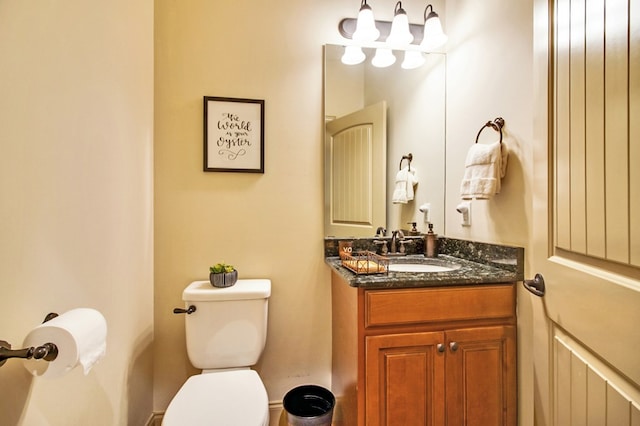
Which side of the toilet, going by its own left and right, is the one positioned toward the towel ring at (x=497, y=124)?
left

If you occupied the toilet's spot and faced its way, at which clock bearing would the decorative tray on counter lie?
The decorative tray on counter is roughly at 10 o'clock from the toilet.

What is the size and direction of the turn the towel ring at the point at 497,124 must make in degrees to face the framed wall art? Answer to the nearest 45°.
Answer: approximately 45° to its right

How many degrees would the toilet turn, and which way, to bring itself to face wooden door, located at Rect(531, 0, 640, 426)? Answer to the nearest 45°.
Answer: approximately 45° to its left

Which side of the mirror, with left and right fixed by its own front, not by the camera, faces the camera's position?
front

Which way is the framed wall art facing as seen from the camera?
toward the camera

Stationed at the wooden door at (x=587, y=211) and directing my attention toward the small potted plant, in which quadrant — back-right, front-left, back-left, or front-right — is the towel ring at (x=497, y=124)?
front-right

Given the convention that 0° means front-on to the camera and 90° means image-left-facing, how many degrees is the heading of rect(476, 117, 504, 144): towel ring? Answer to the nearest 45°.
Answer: approximately 45°

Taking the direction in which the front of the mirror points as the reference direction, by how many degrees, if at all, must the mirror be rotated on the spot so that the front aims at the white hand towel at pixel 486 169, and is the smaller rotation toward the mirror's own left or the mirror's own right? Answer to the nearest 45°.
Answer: approximately 45° to the mirror's own left

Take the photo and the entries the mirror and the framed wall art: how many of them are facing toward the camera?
2
